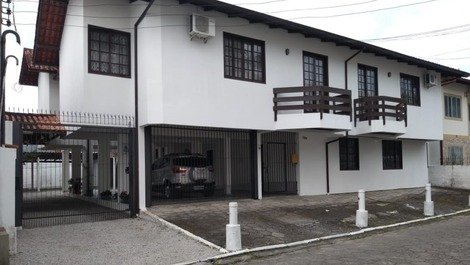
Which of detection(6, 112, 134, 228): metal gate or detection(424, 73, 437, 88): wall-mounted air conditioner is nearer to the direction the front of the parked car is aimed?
the metal gate

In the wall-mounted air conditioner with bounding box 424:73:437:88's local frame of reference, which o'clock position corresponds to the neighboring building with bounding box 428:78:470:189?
The neighboring building is roughly at 8 o'clock from the wall-mounted air conditioner.

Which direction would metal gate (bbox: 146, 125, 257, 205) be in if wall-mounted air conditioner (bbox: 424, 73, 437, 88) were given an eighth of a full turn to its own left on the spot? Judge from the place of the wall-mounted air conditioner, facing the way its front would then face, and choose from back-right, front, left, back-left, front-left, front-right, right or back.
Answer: back-right

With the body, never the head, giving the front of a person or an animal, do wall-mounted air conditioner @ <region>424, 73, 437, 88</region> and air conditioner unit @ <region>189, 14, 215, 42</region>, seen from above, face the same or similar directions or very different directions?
same or similar directions

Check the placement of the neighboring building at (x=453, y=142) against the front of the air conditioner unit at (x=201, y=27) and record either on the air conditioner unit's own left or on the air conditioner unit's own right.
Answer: on the air conditioner unit's own left

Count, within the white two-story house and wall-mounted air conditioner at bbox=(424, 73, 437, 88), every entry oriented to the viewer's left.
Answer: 0

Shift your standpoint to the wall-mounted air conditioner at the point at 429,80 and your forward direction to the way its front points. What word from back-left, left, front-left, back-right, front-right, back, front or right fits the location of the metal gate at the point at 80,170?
right

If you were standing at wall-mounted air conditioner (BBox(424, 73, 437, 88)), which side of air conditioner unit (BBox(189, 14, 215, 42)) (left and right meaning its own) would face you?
left

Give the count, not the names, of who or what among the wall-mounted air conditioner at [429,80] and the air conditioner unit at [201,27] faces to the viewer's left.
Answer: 0

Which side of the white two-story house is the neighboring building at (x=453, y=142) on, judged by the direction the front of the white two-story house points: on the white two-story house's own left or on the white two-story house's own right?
on the white two-story house's own left

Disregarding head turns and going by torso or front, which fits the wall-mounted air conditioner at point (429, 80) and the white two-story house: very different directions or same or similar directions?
same or similar directions
